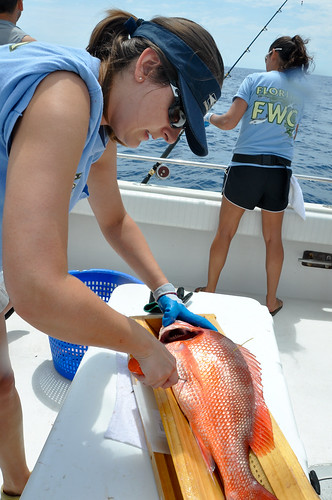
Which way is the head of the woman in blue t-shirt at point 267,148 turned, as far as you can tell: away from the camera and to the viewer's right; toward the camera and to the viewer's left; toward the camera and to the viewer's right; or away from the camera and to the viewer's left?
away from the camera and to the viewer's left

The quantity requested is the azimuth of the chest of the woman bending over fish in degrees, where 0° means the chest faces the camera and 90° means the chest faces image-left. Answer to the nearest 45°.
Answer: approximately 270°

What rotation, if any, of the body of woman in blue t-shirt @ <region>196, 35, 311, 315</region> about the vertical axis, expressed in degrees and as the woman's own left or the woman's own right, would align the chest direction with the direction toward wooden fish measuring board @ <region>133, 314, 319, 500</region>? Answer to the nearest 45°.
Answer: approximately 135° to the woman's own left

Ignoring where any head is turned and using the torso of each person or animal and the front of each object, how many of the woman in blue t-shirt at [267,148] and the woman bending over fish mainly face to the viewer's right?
1

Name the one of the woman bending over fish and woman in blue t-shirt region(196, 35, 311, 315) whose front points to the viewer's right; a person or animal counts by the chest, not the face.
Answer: the woman bending over fish

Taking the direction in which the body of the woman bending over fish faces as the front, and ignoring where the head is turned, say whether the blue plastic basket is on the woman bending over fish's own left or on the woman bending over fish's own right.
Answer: on the woman bending over fish's own left

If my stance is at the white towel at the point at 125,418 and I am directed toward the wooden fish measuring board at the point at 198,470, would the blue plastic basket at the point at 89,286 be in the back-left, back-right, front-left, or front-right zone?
back-left

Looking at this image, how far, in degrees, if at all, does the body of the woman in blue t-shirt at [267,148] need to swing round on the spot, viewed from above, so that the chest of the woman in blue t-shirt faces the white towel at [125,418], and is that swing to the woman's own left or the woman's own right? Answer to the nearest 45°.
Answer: approximately 135° to the woman's own left

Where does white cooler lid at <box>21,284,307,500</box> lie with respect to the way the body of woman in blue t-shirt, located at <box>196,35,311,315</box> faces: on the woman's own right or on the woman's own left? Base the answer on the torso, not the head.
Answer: on the woman's own left

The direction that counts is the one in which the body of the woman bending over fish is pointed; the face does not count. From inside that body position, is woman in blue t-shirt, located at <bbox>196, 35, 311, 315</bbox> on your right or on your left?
on your left

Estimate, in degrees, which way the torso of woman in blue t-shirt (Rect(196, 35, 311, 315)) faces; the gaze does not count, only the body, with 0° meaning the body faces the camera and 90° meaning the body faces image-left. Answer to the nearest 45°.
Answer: approximately 135°
